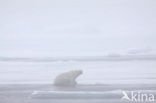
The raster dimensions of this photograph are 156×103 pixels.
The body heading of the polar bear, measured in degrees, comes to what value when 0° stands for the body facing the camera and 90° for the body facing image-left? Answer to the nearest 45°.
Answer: approximately 270°
